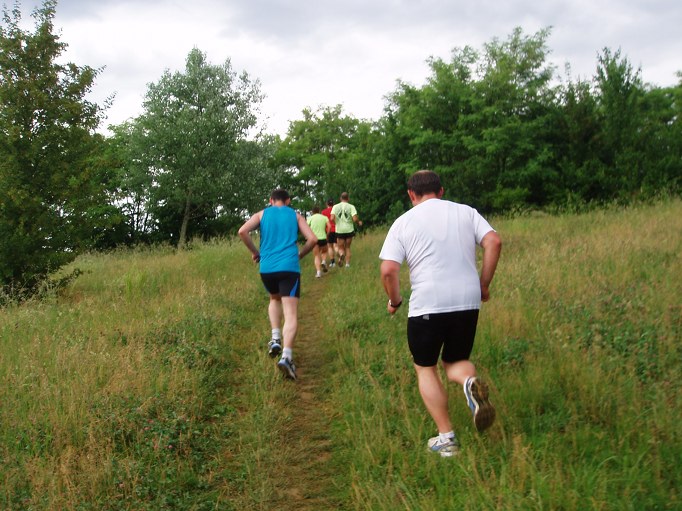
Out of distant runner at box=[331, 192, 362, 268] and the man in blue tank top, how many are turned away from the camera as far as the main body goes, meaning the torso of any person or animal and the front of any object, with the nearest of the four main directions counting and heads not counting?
2

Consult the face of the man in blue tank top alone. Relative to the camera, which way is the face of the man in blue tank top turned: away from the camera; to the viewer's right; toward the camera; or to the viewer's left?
away from the camera

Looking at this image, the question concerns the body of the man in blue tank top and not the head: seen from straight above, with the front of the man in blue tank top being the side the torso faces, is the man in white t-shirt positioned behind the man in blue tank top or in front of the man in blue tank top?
behind

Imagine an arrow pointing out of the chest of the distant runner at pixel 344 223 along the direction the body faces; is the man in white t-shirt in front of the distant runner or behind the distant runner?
behind

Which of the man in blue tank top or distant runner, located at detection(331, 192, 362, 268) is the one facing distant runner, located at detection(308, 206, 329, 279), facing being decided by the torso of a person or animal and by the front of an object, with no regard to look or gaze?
the man in blue tank top

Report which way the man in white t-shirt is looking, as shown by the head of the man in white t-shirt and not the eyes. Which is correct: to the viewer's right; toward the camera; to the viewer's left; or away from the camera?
away from the camera

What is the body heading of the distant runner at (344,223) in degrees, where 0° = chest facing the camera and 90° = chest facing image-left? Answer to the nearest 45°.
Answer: approximately 180°

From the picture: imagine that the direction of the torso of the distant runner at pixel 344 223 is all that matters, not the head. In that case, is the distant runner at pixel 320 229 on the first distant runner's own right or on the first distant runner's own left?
on the first distant runner's own left

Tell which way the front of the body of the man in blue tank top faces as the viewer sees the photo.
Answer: away from the camera

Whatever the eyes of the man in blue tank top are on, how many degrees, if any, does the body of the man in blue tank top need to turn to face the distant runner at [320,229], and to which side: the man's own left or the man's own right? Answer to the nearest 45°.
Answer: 0° — they already face them

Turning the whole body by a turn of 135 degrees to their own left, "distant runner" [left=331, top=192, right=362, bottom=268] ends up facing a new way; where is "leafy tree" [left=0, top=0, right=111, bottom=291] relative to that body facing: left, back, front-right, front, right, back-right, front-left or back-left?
front
